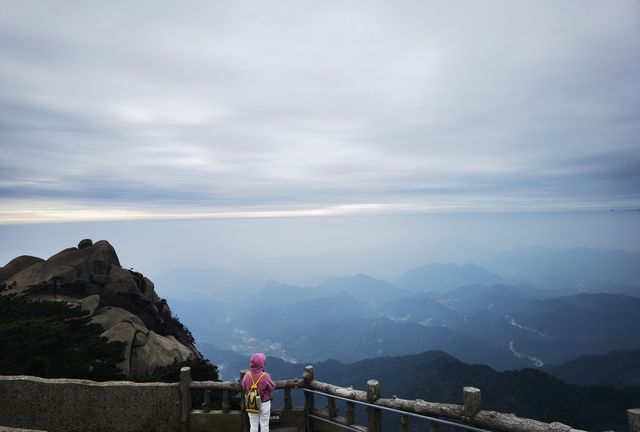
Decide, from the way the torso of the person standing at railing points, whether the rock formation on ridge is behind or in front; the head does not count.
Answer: in front

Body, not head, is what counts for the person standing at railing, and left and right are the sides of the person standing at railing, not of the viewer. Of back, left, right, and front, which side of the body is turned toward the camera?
back

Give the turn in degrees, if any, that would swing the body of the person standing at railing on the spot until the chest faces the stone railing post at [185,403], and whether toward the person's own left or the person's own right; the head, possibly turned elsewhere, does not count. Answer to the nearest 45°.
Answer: approximately 45° to the person's own left
